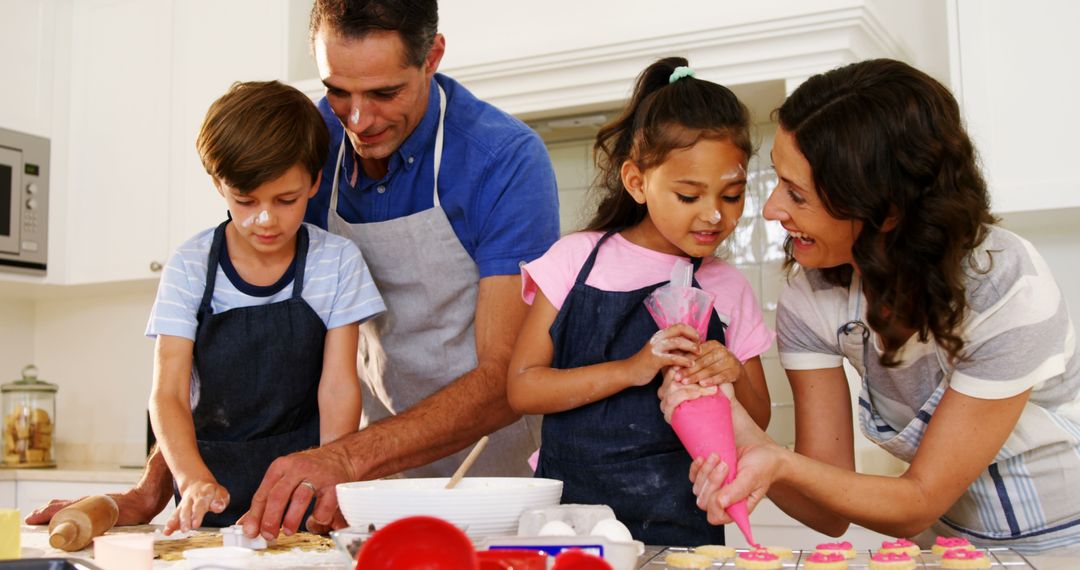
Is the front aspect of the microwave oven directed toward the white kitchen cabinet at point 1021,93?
yes

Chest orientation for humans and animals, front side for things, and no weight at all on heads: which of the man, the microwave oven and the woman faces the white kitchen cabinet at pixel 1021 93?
the microwave oven

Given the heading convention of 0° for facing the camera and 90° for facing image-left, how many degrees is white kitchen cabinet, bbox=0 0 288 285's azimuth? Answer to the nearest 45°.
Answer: approximately 0°

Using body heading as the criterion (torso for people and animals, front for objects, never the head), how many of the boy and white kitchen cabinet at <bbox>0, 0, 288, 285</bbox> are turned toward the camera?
2

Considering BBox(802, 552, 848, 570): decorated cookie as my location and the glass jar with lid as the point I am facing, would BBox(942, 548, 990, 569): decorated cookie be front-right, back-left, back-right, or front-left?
back-right

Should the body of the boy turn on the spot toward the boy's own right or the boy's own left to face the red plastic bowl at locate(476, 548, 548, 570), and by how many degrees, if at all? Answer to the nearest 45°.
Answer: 0° — they already face it

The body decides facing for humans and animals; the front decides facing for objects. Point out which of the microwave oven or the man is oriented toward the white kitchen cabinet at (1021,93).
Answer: the microwave oven
